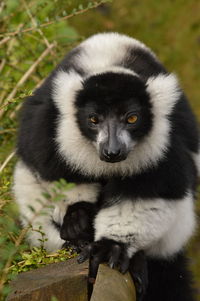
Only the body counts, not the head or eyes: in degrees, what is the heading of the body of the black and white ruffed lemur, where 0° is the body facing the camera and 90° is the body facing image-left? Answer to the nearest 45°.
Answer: approximately 0°
